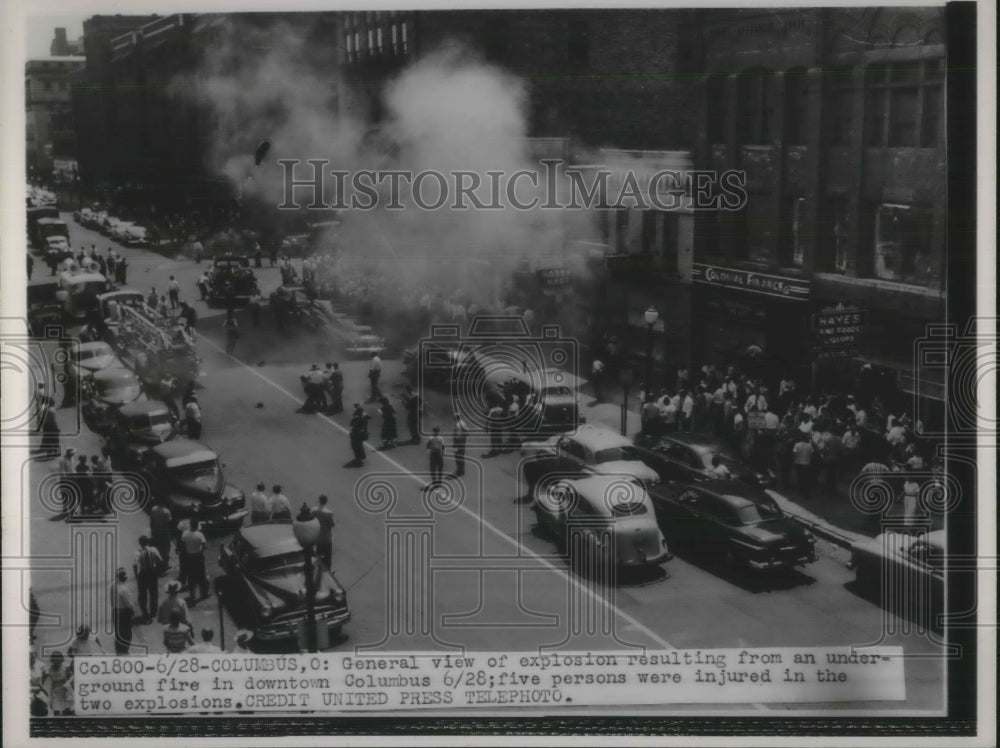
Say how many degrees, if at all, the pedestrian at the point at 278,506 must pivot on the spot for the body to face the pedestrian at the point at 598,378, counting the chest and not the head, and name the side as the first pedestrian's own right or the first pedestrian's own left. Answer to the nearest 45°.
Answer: approximately 90° to the first pedestrian's own right

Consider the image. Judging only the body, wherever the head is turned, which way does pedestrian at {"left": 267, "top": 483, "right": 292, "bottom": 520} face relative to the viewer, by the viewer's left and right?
facing away from the viewer

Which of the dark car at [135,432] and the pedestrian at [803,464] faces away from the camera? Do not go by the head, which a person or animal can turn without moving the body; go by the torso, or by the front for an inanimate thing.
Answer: the pedestrian

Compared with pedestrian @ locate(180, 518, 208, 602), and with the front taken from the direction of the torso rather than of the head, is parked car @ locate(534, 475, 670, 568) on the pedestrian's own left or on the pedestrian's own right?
on the pedestrian's own right

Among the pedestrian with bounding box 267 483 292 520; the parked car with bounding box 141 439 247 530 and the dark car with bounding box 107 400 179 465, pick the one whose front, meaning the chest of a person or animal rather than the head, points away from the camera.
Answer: the pedestrian

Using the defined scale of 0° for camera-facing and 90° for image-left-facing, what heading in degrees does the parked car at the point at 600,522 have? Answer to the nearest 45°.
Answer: approximately 135°

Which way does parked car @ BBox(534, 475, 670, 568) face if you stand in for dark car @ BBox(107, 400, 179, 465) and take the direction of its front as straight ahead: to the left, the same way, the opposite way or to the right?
the opposite way
